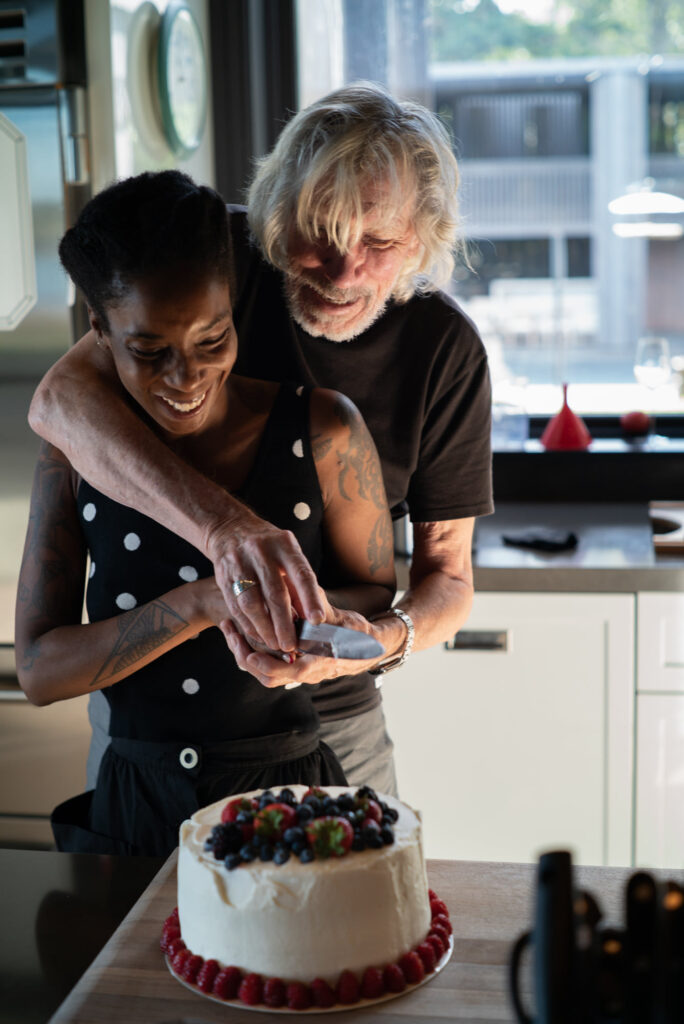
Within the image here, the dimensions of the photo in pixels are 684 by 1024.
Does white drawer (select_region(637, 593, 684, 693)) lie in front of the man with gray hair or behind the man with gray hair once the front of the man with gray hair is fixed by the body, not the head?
behind

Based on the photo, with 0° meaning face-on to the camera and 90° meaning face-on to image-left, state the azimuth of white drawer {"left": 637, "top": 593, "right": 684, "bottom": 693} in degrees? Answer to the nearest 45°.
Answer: approximately 0°

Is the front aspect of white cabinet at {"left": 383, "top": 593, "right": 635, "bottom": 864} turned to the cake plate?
yes

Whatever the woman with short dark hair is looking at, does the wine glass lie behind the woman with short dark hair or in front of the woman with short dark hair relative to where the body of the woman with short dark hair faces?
behind

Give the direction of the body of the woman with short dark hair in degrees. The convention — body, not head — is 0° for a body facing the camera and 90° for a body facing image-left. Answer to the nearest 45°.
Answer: approximately 0°

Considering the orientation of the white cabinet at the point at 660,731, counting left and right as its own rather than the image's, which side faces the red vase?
back

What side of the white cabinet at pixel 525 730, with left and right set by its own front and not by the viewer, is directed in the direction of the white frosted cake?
front

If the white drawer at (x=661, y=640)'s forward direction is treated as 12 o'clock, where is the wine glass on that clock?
The wine glass is roughly at 6 o'clock from the white drawer.
